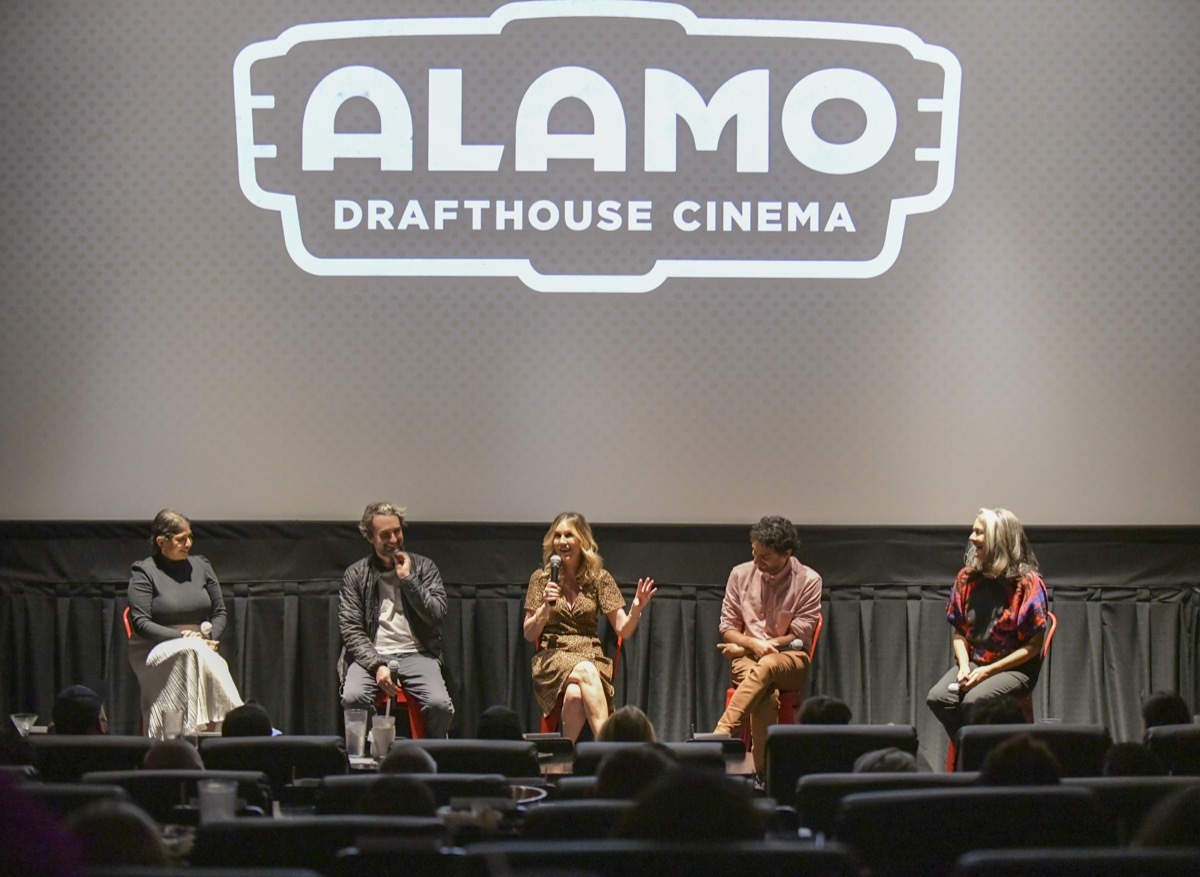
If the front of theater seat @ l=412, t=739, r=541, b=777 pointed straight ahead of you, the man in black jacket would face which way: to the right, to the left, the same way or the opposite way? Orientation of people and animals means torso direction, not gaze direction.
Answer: the opposite way

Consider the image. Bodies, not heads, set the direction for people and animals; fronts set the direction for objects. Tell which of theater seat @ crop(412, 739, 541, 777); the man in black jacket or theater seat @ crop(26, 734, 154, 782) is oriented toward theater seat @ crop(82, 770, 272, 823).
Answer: the man in black jacket

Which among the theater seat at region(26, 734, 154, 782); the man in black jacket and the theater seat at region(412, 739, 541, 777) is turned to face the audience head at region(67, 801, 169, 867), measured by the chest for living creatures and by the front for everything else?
the man in black jacket

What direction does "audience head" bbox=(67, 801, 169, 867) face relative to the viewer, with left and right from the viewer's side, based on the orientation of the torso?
facing away from the viewer

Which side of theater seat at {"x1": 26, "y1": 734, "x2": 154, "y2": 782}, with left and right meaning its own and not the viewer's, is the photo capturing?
back

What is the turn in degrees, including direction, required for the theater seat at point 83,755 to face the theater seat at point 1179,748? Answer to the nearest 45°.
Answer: approximately 90° to its right

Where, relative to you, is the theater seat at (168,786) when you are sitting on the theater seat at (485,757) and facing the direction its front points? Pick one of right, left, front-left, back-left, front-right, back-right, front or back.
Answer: back-left

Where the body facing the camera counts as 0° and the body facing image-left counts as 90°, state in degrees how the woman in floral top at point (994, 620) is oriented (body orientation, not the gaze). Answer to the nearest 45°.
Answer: approximately 45°

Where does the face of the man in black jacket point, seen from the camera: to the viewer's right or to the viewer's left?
to the viewer's right

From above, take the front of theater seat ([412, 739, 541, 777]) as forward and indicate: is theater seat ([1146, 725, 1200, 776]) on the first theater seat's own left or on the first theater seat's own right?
on the first theater seat's own right

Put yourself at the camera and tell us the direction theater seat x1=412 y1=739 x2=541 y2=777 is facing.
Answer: facing away from the viewer

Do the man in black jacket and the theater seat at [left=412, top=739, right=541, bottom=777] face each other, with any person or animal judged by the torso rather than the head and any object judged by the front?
yes

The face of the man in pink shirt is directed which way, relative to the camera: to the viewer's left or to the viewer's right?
to the viewer's left

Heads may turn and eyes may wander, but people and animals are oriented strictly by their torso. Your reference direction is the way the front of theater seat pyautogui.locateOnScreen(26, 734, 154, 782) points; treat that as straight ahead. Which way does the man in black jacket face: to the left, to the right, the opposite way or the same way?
the opposite way
